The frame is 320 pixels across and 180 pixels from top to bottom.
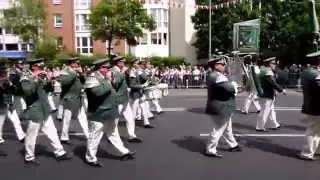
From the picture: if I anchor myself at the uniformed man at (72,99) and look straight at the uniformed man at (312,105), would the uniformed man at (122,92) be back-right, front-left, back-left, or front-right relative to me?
front-left

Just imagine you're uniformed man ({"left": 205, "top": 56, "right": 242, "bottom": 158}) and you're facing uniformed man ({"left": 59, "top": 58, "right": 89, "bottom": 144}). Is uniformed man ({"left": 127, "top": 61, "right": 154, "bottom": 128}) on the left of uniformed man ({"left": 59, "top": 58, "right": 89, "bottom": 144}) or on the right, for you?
right

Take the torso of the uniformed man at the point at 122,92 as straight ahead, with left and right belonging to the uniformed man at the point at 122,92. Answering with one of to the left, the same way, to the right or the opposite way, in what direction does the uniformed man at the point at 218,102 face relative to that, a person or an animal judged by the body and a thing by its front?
the same way

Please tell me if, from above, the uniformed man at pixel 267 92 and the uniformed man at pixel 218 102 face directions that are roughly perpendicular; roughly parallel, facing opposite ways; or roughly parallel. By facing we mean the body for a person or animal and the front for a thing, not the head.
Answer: roughly parallel
